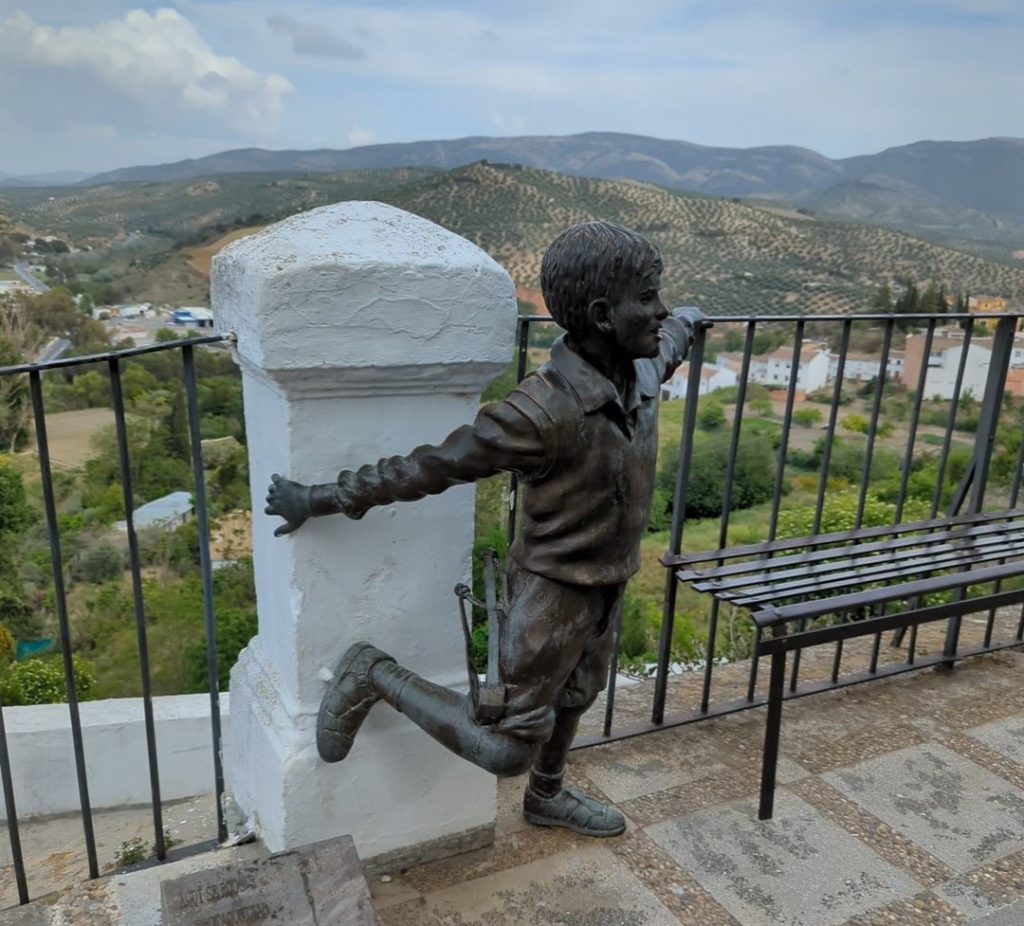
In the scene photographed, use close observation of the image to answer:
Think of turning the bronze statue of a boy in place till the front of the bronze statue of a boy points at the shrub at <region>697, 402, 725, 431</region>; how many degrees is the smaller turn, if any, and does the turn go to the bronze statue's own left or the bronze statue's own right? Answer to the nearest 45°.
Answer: approximately 135° to the bronze statue's own left

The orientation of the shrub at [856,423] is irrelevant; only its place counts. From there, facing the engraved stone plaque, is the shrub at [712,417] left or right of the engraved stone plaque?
right

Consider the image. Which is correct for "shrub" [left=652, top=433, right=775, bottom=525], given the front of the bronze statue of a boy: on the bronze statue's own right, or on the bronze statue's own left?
on the bronze statue's own left

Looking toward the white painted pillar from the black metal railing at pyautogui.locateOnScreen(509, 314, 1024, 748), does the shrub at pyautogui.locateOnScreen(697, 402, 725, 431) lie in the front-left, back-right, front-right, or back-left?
back-right

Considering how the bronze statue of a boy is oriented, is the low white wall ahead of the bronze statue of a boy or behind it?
behind

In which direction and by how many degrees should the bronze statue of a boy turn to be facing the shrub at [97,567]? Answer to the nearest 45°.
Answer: approximately 180°

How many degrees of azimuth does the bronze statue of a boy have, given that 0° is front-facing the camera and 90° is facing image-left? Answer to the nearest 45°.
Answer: approximately 315°

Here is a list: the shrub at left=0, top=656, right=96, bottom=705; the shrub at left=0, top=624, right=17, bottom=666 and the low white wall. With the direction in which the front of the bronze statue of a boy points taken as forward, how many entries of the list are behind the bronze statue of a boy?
3

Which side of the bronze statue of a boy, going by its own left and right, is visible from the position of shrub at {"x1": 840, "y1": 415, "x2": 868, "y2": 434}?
left
